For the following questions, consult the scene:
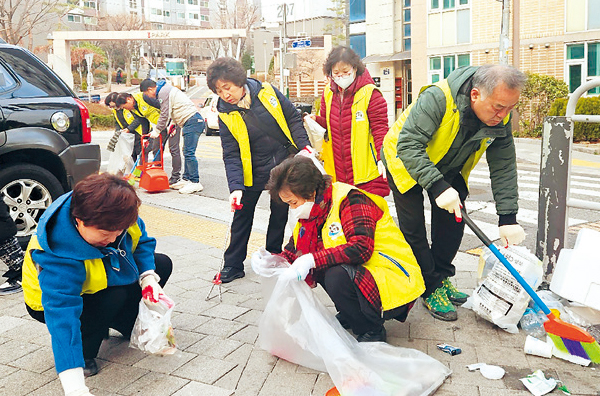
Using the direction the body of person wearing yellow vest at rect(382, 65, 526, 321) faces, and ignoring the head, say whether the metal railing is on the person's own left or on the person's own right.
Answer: on the person's own left

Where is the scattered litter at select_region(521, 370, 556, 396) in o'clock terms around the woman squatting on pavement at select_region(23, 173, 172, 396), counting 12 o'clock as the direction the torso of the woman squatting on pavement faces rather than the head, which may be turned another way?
The scattered litter is roughly at 11 o'clock from the woman squatting on pavement.

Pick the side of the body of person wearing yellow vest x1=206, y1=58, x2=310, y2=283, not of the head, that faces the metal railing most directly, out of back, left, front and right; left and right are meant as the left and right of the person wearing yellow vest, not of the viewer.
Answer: left

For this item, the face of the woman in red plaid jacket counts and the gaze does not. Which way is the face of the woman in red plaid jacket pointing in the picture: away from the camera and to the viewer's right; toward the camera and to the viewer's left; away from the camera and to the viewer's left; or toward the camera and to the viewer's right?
toward the camera and to the viewer's left

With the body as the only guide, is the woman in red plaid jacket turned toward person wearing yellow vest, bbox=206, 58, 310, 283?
no

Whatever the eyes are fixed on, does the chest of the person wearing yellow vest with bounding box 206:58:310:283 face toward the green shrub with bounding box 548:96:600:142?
no

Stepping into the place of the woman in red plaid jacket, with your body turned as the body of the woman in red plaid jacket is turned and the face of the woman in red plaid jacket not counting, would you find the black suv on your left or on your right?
on your right

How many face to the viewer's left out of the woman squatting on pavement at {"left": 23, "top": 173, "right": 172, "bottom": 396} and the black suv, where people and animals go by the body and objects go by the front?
1

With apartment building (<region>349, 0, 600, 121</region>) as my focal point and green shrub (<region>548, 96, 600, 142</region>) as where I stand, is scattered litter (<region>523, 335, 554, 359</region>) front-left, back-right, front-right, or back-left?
back-left

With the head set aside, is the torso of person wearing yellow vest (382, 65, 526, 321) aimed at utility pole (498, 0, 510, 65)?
no

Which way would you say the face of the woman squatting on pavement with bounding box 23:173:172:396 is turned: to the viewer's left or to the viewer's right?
to the viewer's right

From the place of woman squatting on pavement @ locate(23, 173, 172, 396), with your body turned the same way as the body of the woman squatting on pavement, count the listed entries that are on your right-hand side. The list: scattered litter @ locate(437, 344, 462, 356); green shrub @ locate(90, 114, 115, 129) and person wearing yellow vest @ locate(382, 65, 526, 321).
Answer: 0

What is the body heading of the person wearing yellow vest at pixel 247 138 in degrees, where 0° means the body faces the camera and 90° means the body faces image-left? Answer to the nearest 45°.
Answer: approximately 45°

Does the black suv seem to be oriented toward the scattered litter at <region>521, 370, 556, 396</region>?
no
